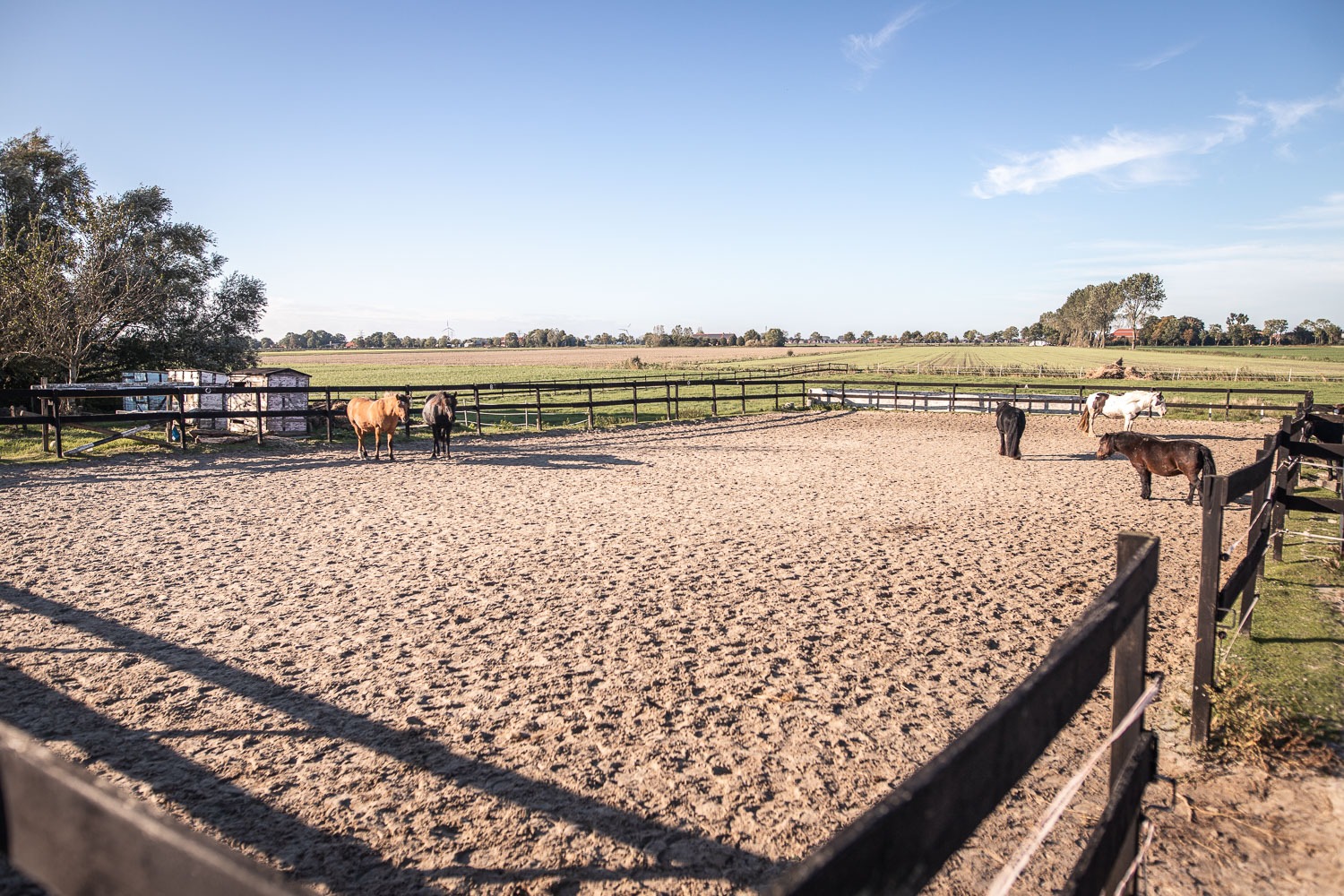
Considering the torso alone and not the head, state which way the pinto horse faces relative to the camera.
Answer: to the viewer's right

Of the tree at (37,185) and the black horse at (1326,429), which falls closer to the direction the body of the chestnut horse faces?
the black horse

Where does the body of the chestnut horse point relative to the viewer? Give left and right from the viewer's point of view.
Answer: facing the viewer and to the right of the viewer

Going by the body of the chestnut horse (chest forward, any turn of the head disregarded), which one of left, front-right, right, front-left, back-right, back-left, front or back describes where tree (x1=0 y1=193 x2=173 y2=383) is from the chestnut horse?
back

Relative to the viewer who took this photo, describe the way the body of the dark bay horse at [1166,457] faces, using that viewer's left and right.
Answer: facing to the left of the viewer

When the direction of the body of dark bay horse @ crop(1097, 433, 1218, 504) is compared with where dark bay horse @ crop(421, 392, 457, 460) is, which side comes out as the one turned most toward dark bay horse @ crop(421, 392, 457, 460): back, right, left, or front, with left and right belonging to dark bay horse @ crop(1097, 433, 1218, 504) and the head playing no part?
front

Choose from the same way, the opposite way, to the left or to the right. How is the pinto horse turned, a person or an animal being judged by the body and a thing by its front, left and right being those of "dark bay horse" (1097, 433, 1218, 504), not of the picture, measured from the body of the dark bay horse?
the opposite way

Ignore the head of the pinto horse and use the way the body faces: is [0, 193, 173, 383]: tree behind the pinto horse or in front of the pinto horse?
behind
